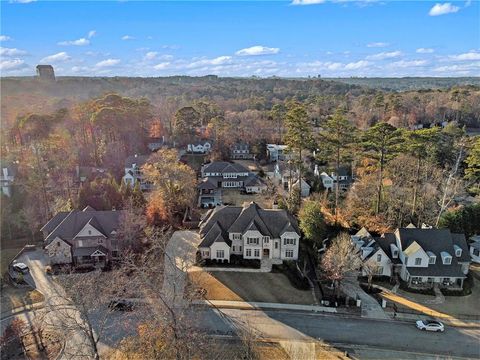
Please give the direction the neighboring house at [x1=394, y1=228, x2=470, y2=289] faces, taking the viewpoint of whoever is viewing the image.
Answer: facing the viewer

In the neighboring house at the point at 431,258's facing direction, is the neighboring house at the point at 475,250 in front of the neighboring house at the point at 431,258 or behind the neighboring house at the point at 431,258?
behind

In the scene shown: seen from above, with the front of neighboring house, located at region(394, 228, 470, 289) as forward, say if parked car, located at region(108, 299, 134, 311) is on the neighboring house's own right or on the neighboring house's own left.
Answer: on the neighboring house's own right

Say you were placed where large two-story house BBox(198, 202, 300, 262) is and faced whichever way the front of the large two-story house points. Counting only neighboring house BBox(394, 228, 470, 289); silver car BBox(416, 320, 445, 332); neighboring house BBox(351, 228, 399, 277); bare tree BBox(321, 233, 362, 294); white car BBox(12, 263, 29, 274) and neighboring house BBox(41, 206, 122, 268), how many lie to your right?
2

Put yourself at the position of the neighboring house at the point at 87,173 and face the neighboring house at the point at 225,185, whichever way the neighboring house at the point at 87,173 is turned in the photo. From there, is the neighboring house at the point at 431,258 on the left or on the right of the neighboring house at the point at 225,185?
right

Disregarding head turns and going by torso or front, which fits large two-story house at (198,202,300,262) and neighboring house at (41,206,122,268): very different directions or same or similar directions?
same or similar directions

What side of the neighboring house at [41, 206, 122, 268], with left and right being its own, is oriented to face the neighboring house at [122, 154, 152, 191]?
back

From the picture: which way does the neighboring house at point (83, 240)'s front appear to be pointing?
toward the camera

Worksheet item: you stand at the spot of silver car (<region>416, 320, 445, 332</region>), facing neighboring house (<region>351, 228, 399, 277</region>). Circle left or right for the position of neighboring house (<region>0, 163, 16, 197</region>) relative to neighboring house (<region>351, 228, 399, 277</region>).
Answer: left

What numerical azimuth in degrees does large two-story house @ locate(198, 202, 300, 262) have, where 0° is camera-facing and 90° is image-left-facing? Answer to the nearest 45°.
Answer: approximately 0°

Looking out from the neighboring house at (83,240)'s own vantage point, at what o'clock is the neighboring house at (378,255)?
the neighboring house at (378,255) is roughly at 10 o'clock from the neighboring house at (83,240).

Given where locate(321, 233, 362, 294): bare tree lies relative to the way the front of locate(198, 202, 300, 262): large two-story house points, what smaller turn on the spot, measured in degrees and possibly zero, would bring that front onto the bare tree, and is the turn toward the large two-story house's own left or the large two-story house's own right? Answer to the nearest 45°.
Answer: approximately 45° to the large two-story house's own left

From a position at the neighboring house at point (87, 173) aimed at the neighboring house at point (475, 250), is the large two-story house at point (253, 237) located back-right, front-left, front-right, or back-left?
front-right

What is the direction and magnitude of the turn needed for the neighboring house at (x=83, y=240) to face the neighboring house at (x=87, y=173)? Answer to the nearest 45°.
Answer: approximately 180°

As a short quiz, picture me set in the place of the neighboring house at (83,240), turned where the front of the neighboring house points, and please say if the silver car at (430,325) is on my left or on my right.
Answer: on my left

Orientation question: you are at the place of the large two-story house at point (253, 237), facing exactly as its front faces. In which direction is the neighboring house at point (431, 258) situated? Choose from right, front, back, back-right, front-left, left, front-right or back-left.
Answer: left

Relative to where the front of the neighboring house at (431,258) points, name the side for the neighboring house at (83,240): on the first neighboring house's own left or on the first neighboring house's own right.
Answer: on the first neighboring house's own right
